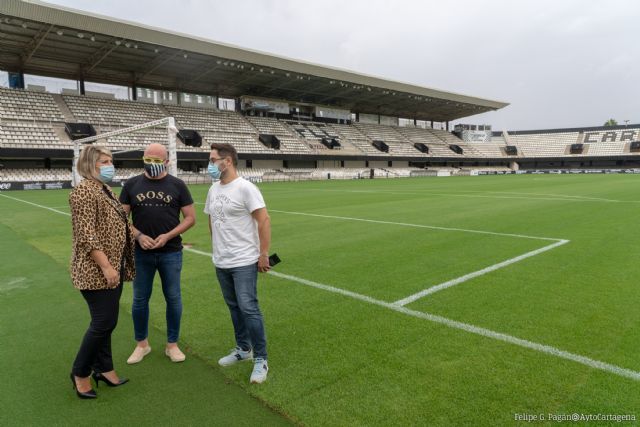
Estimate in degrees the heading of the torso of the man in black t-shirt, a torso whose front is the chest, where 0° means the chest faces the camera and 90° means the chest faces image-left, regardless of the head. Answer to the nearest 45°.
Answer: approximately 0°

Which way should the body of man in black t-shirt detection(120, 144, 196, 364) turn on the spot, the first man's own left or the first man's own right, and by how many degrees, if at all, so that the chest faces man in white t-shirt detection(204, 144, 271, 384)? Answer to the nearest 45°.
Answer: approximately 45° to the first man's own left

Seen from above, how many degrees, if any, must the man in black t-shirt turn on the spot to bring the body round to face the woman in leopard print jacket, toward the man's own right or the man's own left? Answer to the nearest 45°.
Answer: approximately 45° to the man's own right

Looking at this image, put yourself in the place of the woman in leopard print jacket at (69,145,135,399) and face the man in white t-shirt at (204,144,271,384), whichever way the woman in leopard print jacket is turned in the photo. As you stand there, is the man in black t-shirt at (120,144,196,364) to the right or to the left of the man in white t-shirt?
left

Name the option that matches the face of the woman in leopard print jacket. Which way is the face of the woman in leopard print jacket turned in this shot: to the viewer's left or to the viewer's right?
to the viewer's right

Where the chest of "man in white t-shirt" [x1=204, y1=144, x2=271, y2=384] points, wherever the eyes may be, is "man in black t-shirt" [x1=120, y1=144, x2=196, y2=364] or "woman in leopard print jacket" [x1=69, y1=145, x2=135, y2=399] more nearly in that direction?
the woman in leopard print jacket

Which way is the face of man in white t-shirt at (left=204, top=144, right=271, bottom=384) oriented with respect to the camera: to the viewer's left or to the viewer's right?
to the viewer's left

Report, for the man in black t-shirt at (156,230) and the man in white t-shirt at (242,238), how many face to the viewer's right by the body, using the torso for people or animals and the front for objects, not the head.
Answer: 0

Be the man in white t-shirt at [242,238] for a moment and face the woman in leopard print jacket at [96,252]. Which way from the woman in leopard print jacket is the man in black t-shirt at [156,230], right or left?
right

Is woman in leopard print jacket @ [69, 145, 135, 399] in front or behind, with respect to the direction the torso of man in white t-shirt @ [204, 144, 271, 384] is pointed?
in front

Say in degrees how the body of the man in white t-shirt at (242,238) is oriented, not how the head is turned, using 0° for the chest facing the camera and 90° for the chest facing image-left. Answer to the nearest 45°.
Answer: approximately 45°
